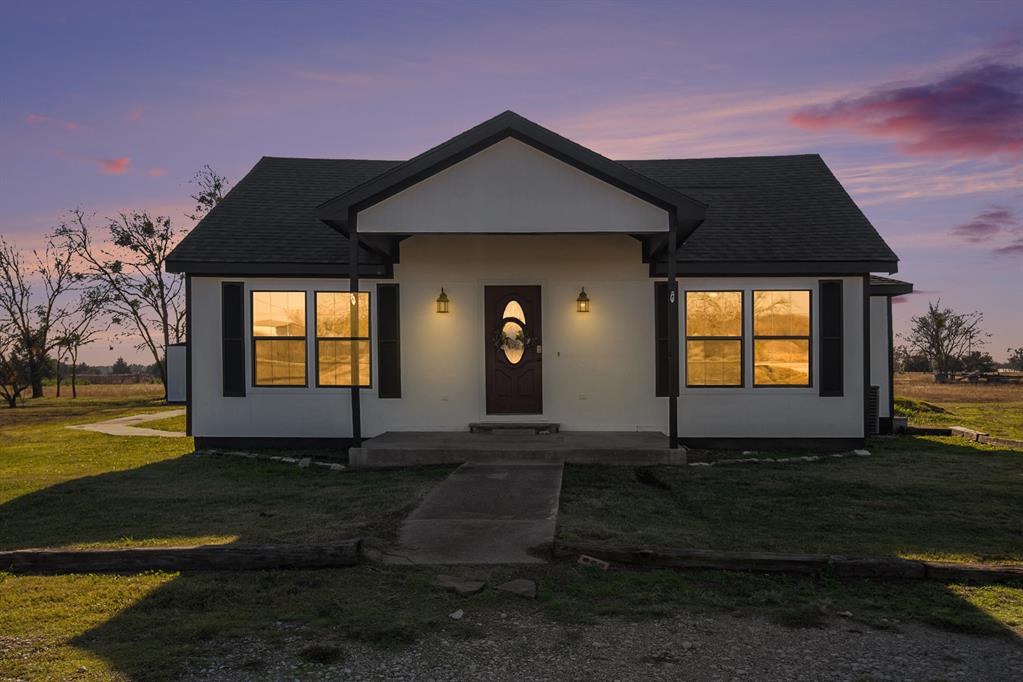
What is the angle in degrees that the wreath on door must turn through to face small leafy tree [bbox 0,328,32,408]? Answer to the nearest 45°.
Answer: approximately 135° to its right

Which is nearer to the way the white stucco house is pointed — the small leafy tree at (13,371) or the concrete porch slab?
the concrete porch slab

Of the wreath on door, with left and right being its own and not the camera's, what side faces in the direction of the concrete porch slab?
front

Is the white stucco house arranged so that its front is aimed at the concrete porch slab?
yes

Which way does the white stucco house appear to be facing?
toward the camera

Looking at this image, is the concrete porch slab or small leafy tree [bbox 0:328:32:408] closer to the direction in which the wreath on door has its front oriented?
the concrete porch slab
